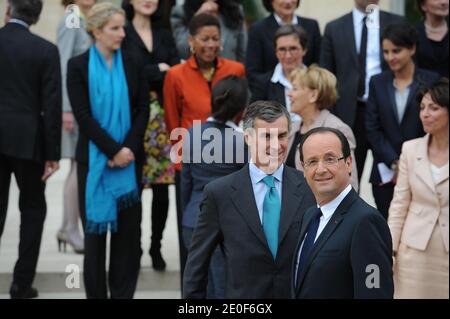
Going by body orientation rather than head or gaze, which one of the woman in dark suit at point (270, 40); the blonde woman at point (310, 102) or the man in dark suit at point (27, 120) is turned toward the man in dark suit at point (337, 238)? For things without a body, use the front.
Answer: the woman in dark suit at point (270, 40)

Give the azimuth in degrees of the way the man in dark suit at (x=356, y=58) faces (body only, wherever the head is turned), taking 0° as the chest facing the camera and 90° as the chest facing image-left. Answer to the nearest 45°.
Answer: approximately 0°

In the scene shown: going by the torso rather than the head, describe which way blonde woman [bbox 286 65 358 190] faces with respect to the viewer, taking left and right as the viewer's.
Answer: facing to the left of the viewer

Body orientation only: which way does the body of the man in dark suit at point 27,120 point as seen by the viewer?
away from the camera

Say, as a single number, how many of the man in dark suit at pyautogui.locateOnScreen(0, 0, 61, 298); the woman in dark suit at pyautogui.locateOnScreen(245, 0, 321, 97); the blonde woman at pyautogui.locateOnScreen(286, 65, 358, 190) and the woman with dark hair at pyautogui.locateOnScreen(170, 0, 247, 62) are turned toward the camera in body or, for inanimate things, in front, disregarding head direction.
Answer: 2

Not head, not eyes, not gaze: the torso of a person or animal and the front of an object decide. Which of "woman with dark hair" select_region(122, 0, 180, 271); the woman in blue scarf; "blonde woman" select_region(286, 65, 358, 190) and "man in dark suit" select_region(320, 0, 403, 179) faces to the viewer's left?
the blonde woman
